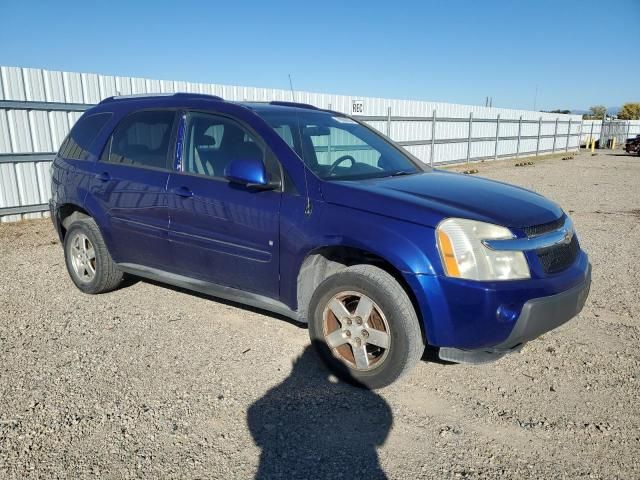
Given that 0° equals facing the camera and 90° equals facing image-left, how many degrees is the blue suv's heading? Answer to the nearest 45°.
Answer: approximately 315°

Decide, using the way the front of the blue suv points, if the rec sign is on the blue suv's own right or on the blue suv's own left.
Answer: on the blue suv's own left

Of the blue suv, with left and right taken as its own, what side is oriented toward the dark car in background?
left

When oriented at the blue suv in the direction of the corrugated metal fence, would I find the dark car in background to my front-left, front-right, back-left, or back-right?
front-right
